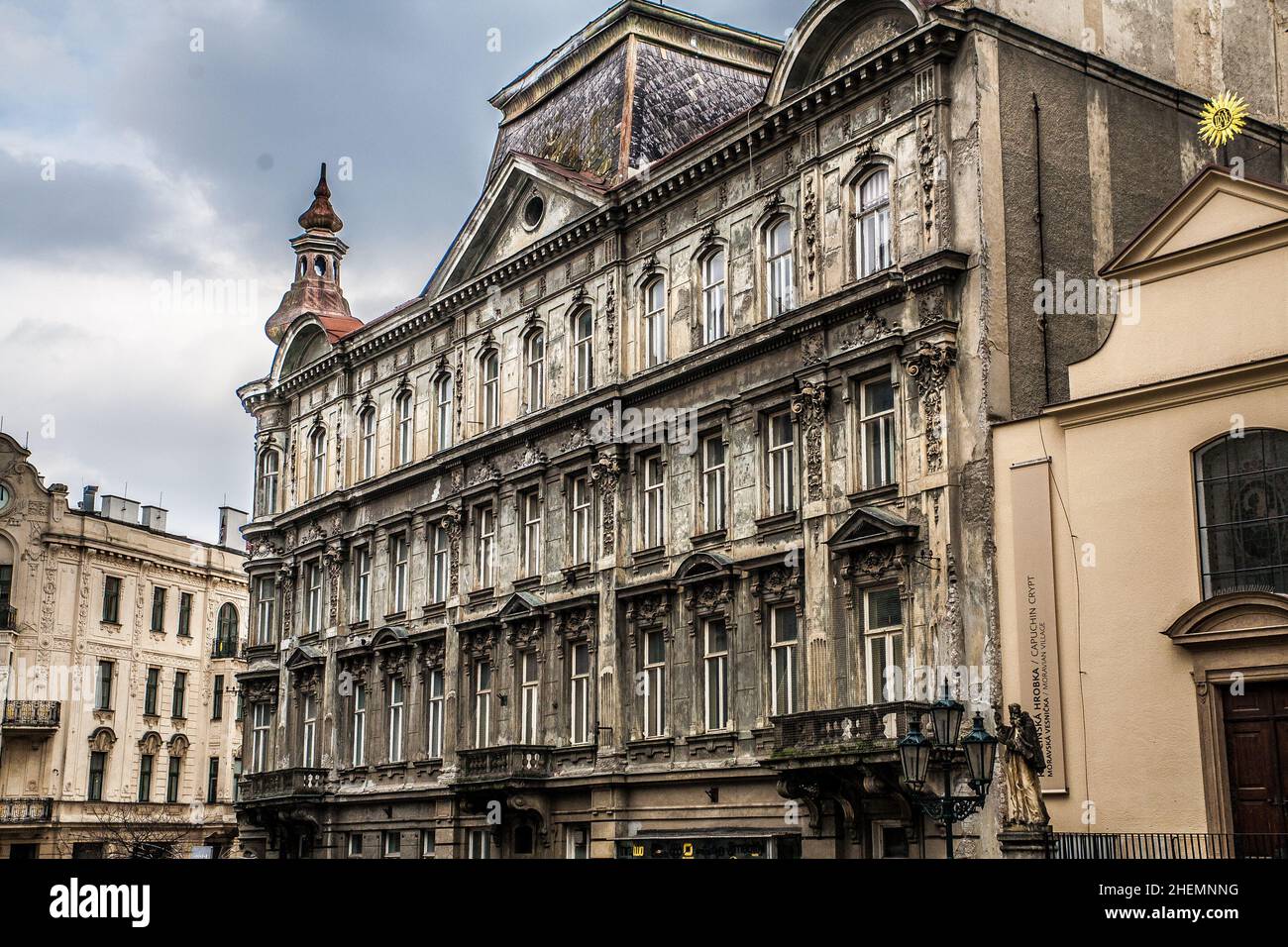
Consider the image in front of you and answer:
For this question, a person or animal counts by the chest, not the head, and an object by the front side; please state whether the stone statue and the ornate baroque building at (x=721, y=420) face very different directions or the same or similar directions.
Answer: same or similar directions

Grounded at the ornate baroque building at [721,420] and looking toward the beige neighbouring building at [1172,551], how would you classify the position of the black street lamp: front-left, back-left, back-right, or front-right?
front-right

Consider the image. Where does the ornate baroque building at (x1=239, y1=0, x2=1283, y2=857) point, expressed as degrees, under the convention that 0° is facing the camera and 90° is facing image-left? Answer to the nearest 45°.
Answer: approximately 45°

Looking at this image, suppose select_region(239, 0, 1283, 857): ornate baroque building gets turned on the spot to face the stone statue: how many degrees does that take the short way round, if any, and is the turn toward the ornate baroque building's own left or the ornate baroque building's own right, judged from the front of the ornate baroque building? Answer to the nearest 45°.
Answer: approximately 90° to the ornate baroque building's own left

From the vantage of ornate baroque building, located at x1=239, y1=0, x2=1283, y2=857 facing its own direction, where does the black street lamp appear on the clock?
The black street lamp is roughly at 10 o'clock from the ornate baroque building.

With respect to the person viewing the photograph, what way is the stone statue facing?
facing the viewer and to the left of the viewer

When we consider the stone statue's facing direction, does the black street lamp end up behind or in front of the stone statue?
in front

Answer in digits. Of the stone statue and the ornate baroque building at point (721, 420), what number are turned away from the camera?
0

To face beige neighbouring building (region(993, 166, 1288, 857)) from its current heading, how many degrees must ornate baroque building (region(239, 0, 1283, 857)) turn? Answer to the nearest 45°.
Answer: approximately 90° to its left
